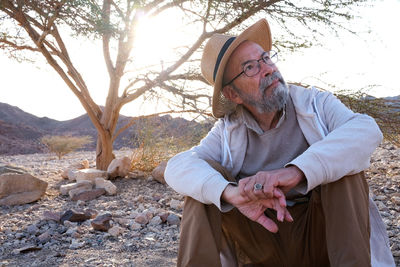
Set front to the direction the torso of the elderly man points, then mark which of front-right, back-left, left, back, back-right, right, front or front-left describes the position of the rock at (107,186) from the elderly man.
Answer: back-right

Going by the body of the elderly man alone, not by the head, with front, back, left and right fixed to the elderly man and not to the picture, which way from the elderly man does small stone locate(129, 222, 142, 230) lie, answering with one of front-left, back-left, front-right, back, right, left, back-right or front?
back-right

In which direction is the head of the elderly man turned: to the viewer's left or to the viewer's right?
to the viewer's right

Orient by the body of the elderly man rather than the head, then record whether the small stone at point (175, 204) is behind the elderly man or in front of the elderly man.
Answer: behind

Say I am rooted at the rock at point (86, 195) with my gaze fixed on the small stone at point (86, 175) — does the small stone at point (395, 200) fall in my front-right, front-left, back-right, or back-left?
back-right

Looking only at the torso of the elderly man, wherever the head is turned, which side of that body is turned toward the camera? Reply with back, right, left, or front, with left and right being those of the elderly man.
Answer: front

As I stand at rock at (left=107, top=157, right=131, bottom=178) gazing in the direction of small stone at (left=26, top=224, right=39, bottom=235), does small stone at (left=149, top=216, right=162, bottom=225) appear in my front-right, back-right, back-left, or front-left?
front-left

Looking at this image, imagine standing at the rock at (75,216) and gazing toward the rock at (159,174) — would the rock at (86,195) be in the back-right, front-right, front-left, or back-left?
front-left
